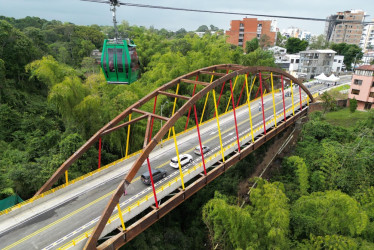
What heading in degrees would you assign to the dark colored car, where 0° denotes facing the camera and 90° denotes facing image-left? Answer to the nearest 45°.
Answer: approximately 225°

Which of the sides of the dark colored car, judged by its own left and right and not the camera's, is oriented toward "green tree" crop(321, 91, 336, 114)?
front

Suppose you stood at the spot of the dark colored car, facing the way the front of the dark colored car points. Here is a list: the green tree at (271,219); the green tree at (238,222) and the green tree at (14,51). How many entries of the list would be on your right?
2

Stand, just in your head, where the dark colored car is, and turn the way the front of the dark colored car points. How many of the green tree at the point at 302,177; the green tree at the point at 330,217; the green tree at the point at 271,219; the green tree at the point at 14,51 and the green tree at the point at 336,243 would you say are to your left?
1

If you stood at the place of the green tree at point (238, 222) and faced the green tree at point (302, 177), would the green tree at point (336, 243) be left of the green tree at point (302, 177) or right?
right

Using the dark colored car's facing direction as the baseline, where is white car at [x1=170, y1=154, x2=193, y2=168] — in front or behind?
in front

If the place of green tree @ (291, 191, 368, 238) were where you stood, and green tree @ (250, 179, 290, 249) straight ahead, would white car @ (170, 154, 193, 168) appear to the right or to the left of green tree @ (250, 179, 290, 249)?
right

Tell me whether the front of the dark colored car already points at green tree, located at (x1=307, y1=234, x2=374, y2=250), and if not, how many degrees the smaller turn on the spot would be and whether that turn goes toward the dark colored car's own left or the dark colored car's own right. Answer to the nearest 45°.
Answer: approximately 90° to the dark colored car's own right

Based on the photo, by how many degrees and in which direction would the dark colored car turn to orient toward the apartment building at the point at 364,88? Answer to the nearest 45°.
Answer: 0° — it already faces it

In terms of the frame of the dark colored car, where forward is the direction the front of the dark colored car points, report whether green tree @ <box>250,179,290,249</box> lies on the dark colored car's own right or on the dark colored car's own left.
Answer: on the dark colored car's own right

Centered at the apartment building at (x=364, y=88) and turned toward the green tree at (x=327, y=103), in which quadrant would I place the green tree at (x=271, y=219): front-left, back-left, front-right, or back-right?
front-left

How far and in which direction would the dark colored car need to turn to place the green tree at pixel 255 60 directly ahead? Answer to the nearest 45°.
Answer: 0° — it already faces it

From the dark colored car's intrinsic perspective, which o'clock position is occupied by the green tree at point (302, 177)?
The green tree is roughly at 1 o'clock from the dark colored car.

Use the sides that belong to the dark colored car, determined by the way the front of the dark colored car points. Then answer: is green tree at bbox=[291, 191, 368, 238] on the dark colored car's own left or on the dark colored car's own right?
on the dark colored car's own right

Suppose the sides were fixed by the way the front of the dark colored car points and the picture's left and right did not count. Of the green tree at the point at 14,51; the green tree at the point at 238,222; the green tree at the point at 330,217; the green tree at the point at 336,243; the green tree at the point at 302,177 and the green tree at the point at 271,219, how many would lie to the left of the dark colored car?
1
